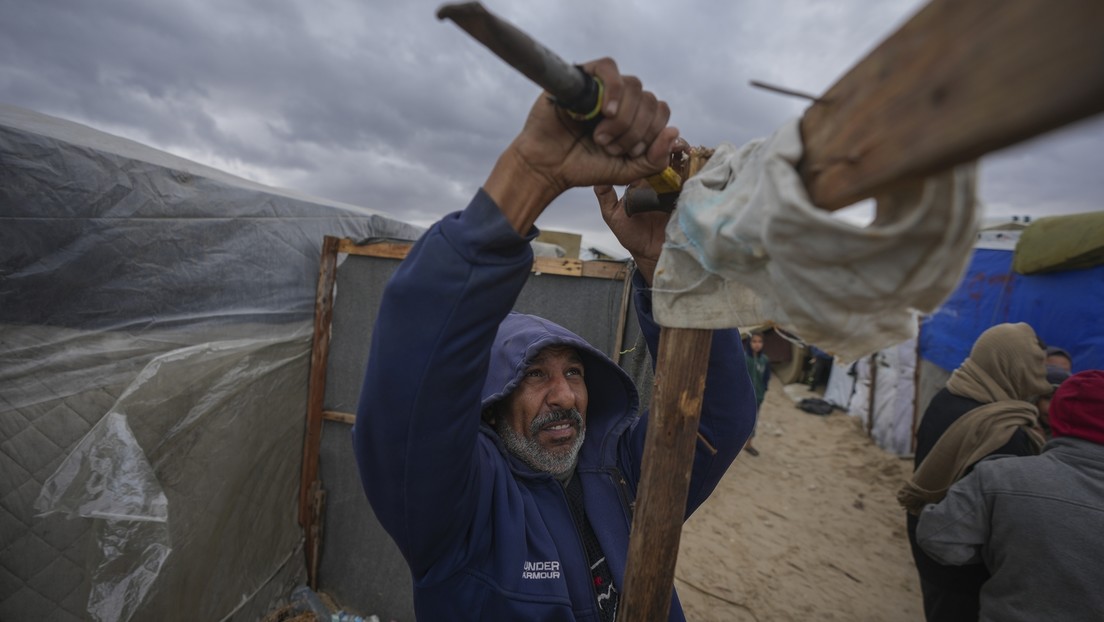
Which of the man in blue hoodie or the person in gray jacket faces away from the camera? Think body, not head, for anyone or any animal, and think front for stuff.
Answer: the person in gray jacket

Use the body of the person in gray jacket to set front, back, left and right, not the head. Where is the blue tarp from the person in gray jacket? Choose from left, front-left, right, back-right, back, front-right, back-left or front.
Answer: front

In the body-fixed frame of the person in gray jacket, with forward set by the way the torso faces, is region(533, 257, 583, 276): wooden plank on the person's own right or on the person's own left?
on the person's own left

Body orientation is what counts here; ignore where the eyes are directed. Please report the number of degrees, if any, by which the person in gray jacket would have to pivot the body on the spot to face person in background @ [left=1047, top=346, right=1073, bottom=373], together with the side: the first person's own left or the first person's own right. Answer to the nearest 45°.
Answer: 0° — they already face them

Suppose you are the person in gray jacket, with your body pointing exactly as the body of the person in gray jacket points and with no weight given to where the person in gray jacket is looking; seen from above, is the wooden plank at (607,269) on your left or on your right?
on your left

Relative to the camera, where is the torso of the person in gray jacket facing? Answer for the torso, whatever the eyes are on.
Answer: away from the camera

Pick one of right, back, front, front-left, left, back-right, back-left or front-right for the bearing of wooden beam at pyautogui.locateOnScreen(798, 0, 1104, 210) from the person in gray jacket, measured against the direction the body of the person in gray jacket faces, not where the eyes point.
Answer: back

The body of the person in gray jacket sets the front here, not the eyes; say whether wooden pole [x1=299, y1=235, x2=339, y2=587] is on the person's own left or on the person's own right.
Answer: on the person's own left

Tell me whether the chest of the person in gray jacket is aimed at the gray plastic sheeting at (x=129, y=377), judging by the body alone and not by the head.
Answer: no

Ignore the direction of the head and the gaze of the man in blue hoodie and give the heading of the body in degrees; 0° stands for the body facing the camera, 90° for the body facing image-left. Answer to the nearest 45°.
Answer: approximately 315°

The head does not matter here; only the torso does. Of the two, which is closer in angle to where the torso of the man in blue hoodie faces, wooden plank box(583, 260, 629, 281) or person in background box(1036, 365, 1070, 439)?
the person in background

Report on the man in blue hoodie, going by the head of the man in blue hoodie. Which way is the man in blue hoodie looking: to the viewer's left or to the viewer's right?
to the viewer's right

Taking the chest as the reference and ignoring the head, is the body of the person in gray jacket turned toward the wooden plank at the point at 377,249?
no

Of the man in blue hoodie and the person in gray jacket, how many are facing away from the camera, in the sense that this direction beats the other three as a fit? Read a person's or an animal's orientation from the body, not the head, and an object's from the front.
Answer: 1

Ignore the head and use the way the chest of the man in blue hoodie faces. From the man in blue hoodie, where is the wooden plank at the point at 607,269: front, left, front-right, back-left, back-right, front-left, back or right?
back-left

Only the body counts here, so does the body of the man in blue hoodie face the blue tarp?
no

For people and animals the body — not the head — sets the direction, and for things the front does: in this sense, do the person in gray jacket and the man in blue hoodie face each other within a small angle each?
no

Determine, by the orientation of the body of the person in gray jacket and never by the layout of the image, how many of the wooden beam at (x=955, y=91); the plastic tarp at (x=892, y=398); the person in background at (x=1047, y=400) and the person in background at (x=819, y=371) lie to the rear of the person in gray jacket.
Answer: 1

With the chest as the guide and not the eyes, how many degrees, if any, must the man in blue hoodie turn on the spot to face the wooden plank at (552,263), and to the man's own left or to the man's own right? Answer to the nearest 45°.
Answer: approximately 135° to the man's own left
